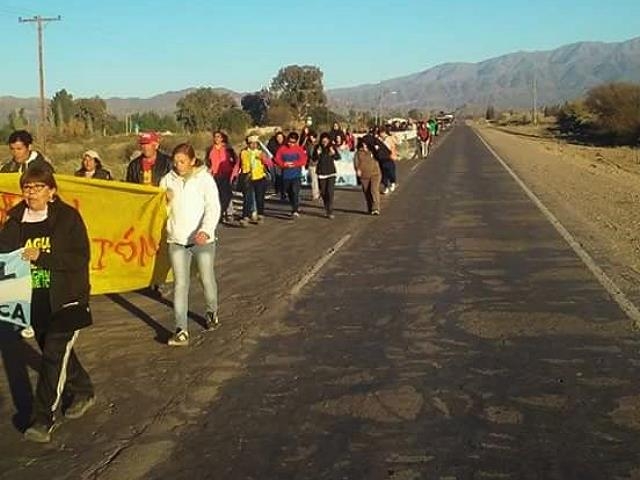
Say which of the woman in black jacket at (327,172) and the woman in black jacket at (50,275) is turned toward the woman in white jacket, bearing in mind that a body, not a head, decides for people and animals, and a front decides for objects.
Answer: the woman in black jacket at (327,172)

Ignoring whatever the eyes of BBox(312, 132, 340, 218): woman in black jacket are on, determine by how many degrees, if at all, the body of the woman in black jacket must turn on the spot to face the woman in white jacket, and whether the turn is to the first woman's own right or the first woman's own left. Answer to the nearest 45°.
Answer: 0° — they already face them

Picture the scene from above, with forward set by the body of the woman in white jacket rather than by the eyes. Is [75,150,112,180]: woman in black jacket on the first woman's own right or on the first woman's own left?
on the first woman's own right

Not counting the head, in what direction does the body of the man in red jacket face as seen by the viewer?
toward the camera

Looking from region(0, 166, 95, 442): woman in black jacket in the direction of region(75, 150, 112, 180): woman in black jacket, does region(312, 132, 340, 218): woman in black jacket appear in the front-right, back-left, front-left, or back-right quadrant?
front-right

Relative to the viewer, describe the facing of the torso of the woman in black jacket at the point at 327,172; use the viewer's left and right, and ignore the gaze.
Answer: facing the viewer

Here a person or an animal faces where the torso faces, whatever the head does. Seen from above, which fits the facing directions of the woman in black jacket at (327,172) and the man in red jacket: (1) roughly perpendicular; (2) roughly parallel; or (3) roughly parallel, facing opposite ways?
roughly parallel

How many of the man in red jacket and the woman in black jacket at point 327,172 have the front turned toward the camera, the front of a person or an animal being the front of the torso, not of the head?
2

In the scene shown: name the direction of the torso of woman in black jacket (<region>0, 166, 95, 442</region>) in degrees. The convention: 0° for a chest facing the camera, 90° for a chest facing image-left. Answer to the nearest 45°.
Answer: approximately 45°

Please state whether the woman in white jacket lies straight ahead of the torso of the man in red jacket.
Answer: yes

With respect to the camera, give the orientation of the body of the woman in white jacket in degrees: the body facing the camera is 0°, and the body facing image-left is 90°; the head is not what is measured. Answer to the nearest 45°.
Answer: approximately 45°
